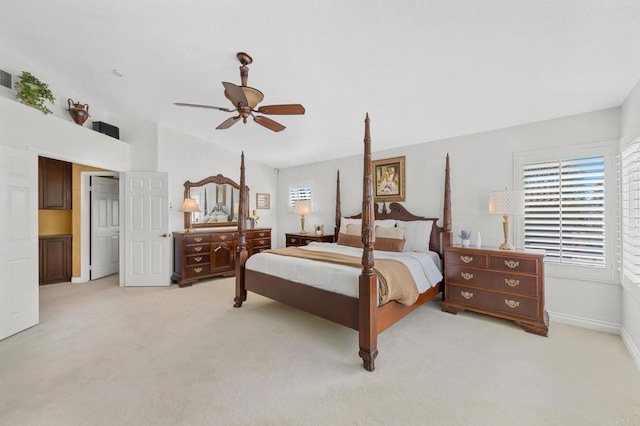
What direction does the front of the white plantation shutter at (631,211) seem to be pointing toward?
to the viewer's left

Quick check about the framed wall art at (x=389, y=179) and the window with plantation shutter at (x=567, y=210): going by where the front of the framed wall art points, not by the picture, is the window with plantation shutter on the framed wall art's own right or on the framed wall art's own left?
on the framed wall art's own left

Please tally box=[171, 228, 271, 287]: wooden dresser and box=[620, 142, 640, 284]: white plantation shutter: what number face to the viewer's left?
1

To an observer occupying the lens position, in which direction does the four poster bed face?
facing the viewer and to the left of the viewer

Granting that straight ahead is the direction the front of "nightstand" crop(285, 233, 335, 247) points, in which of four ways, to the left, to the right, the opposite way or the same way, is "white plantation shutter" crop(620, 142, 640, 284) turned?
to the right

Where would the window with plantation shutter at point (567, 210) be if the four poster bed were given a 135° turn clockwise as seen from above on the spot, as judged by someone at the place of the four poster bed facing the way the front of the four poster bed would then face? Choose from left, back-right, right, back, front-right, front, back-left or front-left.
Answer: right

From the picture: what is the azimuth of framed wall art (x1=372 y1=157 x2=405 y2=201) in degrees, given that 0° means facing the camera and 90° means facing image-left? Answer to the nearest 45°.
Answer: approximately 45°

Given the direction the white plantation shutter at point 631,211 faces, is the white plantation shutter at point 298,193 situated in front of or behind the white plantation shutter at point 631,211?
in front

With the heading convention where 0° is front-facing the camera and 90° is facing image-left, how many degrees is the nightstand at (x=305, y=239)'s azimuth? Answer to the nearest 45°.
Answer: approximately 45°

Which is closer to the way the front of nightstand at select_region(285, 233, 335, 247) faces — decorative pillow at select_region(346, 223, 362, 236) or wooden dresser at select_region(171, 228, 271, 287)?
the wooden dresser
